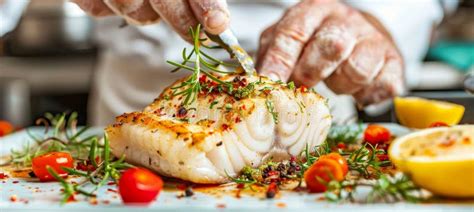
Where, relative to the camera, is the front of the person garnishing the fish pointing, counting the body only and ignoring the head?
toward the camera

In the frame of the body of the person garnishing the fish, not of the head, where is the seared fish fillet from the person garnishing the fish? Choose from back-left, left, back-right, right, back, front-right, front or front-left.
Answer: front

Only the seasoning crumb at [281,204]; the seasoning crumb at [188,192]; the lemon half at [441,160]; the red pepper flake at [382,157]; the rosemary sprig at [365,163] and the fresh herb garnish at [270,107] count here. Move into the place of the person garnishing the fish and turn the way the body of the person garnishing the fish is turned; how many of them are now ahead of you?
6

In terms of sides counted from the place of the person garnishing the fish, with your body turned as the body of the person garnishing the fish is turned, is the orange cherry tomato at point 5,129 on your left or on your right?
on your right

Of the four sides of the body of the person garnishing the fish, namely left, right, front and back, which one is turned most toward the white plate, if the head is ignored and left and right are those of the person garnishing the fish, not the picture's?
front

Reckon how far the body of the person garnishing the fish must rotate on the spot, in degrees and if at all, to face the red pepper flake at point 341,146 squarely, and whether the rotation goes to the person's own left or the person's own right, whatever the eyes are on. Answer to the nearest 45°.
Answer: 0° — they already face it

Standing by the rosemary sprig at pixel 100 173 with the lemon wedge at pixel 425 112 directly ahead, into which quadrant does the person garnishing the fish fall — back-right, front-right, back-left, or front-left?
front-left

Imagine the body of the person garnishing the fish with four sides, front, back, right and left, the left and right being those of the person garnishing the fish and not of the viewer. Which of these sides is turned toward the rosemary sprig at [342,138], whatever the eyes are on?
front

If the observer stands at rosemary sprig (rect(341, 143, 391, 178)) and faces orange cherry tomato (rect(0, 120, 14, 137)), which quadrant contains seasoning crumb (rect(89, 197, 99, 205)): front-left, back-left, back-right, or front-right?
front-left

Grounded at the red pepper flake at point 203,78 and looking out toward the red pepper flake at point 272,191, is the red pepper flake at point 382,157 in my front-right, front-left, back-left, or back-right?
front-left

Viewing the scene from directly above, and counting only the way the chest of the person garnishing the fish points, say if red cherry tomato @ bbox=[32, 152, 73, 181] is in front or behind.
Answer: in front

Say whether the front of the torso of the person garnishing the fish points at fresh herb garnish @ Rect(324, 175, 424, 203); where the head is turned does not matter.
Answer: yes

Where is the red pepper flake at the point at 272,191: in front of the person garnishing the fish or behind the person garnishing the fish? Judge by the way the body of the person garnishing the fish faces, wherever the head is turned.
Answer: in front

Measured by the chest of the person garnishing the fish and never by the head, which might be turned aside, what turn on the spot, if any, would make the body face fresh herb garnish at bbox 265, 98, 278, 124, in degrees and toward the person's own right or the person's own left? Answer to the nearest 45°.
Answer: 0° — they already face it

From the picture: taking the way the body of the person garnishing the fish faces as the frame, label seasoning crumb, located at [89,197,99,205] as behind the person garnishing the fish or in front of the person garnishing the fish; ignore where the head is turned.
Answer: in front
